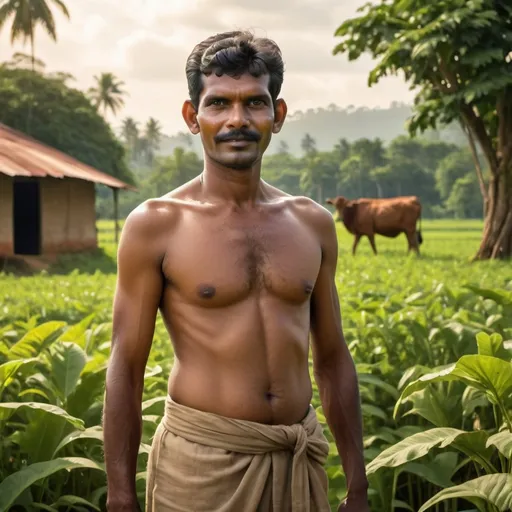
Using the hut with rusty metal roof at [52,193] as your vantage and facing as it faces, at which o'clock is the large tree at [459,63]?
The large tree is roughly at 10 o'clock from the hut with rusty metal roof.

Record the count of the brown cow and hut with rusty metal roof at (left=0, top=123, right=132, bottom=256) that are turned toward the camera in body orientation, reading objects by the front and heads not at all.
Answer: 1

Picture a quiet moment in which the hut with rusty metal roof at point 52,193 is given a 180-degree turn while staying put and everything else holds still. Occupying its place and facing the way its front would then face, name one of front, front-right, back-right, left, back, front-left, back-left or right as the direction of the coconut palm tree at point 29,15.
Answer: front

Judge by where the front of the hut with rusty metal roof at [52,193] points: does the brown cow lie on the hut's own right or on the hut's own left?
on the hut's own left

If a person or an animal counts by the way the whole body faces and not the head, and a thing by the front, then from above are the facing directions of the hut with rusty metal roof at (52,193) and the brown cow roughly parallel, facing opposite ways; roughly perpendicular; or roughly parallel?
roughly perpendicular

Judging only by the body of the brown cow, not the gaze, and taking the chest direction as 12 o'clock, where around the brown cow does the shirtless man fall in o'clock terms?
The shirtless man is roughly at 9 o'clock from the brown cow.

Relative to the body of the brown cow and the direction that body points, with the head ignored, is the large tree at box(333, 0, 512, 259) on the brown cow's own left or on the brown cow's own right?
on the brown cow's own left

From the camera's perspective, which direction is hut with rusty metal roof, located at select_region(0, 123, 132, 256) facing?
toward the camera

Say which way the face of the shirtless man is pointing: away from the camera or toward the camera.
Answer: toward the camera

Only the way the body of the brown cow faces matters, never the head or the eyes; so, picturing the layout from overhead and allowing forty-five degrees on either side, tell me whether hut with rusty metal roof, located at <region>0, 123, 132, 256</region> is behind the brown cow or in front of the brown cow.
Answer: in front

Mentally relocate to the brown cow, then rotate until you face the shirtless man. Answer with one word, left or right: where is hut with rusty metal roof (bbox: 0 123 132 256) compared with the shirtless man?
right

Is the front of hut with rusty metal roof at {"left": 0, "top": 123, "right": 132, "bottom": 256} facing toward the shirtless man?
yes

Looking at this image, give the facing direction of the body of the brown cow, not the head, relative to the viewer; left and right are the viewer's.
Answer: facing to the left of the viewer

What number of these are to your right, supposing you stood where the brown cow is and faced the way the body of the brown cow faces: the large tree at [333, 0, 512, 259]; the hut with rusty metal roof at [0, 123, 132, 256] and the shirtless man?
0
